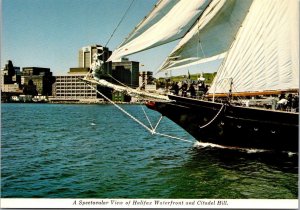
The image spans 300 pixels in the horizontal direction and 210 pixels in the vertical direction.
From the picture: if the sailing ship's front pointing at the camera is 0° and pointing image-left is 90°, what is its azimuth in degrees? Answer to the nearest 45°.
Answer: approximately 90°
